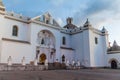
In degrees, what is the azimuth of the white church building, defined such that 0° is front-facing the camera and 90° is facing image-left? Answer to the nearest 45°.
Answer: approximately 315°

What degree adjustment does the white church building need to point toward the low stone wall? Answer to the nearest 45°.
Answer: approximately 45° to its right
